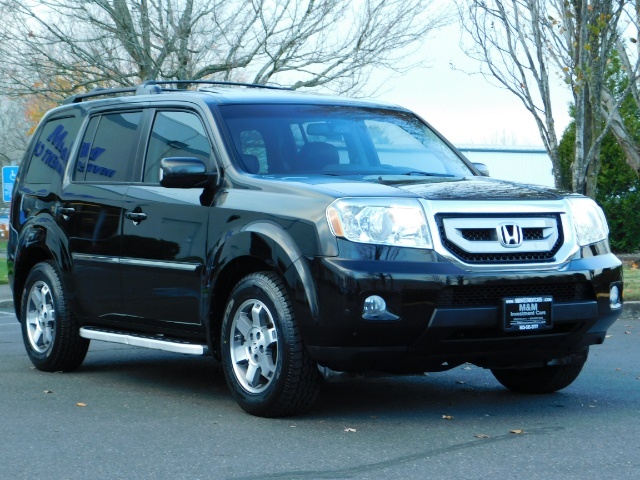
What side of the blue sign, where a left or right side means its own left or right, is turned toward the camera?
front

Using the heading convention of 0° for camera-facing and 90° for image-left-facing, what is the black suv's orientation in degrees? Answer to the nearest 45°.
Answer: approximately 315°
